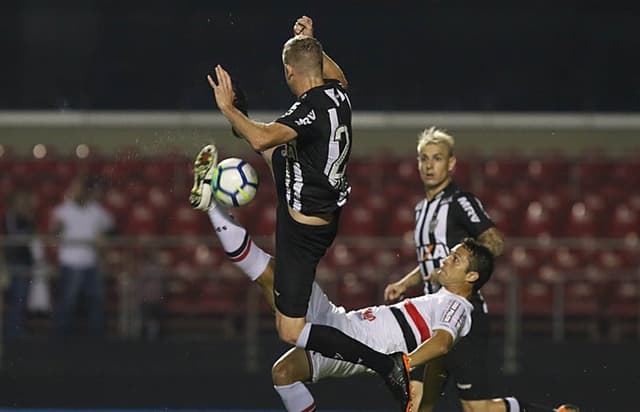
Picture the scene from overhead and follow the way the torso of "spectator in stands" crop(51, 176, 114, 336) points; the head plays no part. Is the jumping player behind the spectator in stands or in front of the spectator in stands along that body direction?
in front

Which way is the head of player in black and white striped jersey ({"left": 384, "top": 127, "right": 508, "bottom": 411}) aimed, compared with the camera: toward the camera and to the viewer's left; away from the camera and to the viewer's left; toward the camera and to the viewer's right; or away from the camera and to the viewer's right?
toward the camera and to the viewer's left

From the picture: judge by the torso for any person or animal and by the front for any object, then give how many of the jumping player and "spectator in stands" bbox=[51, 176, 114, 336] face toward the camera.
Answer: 1

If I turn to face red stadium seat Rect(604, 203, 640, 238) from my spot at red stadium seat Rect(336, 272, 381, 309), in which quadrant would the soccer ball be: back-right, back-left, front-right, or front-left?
back-right

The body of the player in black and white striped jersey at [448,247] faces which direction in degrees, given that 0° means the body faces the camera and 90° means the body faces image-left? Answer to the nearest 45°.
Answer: approximately 45°

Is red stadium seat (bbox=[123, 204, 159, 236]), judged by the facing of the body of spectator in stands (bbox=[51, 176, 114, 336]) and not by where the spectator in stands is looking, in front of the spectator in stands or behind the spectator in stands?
behind

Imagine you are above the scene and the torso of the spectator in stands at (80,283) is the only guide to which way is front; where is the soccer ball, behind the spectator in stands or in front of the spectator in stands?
in front

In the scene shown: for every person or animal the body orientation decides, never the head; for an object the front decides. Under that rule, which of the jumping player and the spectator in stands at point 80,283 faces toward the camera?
the spectator in stands

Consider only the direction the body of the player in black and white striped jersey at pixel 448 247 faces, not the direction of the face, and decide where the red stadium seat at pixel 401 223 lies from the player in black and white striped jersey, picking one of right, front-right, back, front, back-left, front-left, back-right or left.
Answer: back-right
